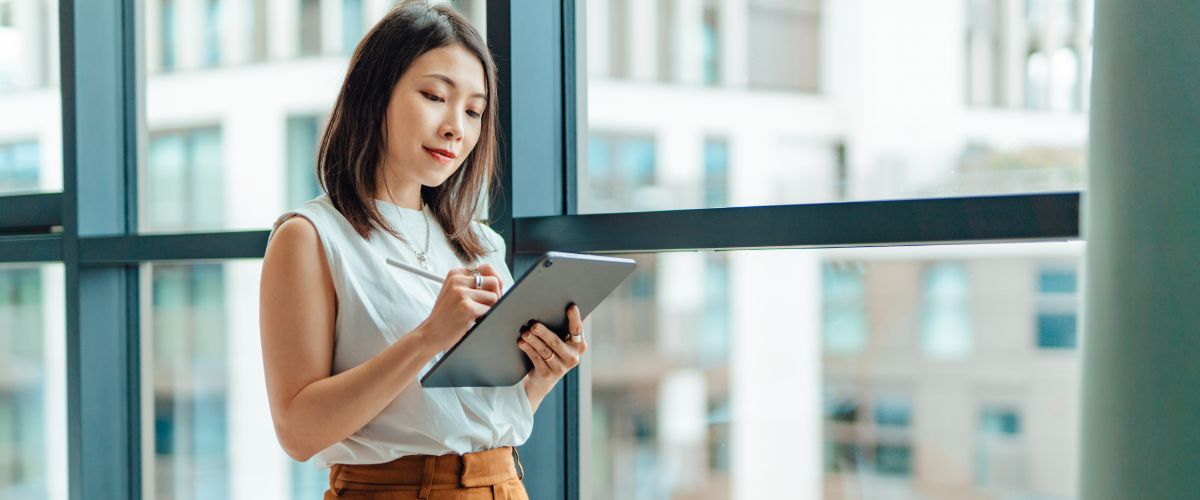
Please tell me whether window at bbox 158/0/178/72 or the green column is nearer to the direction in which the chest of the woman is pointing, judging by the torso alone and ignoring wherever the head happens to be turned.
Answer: the green column

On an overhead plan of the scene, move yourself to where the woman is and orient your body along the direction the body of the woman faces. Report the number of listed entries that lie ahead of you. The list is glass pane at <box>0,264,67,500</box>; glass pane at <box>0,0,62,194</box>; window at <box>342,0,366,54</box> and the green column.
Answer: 1

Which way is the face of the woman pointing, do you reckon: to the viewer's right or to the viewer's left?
to the viewer's right

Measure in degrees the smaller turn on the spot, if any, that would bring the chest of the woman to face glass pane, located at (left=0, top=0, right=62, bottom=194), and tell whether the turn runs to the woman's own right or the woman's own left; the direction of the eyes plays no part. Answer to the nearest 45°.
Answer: approximately 180°

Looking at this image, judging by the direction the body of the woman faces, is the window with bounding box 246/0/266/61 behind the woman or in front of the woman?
behind

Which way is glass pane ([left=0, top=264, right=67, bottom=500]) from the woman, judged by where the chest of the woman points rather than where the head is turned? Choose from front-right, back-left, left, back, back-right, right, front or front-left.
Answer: back

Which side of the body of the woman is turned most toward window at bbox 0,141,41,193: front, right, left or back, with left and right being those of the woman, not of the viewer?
back

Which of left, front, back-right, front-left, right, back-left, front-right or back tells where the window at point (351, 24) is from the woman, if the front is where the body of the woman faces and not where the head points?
back-left

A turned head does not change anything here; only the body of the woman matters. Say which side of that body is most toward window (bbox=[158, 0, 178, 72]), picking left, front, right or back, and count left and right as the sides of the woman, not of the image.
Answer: back

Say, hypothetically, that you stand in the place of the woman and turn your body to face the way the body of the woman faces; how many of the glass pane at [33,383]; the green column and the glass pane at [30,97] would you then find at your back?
2

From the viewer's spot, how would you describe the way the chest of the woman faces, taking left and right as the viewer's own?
facing the viewer and to the right of the viewer
